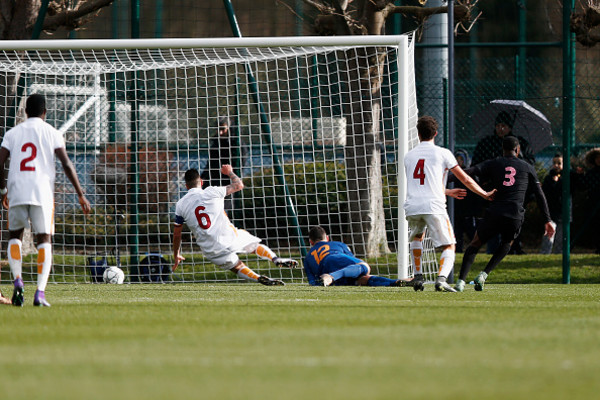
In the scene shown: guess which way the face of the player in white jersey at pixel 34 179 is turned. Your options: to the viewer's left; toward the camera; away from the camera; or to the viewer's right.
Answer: away from the camera

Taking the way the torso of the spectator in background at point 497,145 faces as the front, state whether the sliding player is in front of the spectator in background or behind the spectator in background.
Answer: in front

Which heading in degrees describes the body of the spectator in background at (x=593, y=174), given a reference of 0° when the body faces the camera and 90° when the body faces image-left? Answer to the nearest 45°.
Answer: approximately 0°

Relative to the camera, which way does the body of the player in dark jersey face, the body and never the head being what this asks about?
away from the camera

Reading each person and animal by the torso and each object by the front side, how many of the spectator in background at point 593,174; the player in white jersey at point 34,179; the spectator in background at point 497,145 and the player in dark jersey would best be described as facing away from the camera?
2

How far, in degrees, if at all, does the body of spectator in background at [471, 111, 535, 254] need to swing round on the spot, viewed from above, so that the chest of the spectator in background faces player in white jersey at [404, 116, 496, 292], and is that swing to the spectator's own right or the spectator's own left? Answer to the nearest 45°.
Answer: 0° — they already face them

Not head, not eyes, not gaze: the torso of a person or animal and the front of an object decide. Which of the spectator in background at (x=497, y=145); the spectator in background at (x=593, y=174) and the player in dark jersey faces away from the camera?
the player in dark jersey

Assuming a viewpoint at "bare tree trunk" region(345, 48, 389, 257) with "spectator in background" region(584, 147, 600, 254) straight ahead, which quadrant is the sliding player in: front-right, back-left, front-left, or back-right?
back-right

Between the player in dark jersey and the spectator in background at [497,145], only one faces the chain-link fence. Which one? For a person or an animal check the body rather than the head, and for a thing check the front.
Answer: the player in dark jersey

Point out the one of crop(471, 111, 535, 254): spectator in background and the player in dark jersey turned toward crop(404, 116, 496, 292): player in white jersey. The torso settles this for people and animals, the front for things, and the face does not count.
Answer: the spectator in background

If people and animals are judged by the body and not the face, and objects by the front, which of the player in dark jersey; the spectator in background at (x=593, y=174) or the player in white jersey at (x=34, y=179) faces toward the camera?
the spectator in background

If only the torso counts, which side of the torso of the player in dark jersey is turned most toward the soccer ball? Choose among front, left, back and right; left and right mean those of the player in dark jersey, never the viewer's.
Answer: left

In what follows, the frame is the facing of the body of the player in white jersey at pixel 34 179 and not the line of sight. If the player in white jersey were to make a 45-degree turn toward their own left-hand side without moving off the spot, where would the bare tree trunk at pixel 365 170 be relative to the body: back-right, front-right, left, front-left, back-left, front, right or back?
right

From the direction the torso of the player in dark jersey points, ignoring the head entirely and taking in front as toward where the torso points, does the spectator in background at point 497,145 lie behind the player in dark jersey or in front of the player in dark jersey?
in front

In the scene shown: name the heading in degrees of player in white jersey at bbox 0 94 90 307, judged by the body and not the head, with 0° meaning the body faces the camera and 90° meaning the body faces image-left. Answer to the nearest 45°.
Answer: approximately 180°
